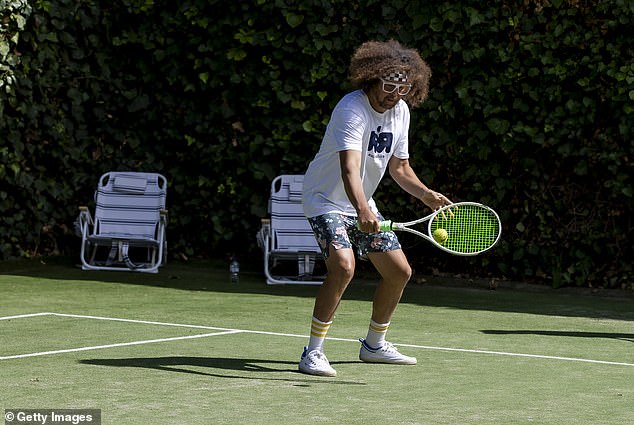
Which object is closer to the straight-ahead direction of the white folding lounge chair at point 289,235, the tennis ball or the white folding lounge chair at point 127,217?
the tennis ball

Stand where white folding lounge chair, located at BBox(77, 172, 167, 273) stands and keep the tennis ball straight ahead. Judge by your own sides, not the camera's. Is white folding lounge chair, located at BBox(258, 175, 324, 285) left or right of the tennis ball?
left

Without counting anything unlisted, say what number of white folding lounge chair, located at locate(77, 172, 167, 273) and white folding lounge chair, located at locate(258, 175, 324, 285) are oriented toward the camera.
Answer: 2

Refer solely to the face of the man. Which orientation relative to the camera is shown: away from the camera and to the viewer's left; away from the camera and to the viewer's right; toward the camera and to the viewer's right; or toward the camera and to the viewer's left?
toward the camera and to the viewer's right

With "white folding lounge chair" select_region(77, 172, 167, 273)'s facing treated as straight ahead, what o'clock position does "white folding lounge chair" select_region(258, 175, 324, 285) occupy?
"white folding lounge chair" select_region(258, 175, 324, 285) is roughly at 10 o'clock from "white folding lounge chair" select_region(77, 172, 167, 273).

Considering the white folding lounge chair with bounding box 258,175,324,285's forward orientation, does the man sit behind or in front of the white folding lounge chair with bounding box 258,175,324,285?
in front

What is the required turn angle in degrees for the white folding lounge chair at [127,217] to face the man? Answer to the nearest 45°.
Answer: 0° — it already faces them

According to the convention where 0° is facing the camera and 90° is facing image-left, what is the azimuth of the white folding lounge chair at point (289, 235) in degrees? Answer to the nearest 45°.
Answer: approximately 0°

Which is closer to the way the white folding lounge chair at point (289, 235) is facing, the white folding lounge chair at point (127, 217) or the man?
the man

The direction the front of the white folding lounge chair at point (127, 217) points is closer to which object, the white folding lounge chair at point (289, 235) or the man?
the man

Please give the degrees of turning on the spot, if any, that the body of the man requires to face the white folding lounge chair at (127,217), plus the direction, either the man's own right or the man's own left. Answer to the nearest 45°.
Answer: approximately 180°

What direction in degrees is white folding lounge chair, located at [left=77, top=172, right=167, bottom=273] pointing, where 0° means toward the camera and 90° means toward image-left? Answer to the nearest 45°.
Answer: approximately 0°

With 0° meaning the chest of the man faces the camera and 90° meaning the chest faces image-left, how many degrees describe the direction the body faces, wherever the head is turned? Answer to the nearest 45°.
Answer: approximately 315°

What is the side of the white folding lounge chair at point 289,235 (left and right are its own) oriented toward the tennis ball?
front
